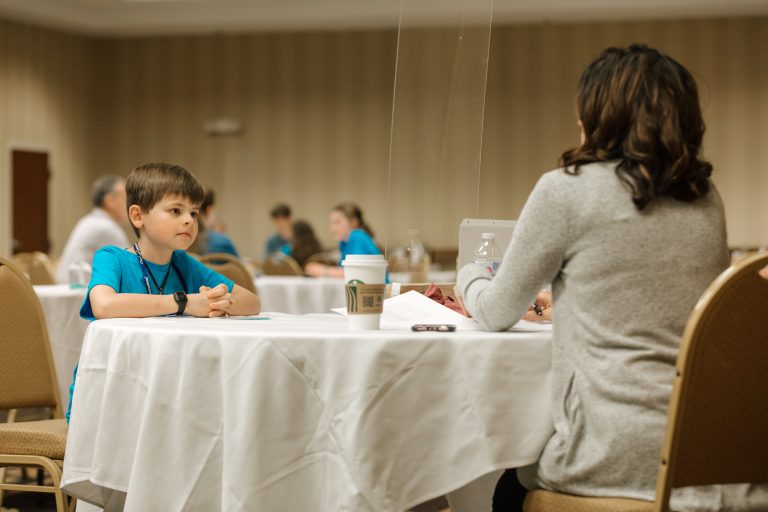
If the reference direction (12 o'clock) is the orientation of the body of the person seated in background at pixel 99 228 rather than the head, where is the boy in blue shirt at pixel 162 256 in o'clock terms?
The boy in blue shirt is roughly at 3 o'clock from the person seated in background.

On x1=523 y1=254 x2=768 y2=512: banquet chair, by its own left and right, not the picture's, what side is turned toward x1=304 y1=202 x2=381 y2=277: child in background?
front

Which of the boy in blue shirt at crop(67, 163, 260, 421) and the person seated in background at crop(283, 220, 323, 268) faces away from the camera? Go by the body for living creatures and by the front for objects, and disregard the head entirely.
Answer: the person seated in background

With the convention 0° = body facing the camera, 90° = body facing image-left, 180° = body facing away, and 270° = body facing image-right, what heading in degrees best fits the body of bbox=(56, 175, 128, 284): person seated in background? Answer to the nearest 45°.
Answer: approximately 270°

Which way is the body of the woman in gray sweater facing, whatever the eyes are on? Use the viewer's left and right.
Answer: facing away from the viewer and to the left of the viewer

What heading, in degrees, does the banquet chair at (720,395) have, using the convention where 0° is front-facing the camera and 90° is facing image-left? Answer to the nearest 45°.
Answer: approximately 135°

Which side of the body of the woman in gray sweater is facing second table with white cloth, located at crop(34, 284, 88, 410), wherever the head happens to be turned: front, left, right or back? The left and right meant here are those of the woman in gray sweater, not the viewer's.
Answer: front

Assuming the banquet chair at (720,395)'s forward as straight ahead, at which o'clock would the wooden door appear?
The wooden door is roughly at 12 o'clock from the banquet chair.

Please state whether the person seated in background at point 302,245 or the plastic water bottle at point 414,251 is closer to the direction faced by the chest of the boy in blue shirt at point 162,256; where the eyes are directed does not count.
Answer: the plastic water bottle

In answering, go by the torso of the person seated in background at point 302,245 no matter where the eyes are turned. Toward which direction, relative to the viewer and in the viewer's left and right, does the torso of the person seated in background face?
facing away from the viewer

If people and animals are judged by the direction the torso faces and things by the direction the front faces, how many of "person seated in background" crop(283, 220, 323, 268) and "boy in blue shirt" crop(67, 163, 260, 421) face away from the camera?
1

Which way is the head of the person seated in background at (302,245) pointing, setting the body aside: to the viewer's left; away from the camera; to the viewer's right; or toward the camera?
away from the camera

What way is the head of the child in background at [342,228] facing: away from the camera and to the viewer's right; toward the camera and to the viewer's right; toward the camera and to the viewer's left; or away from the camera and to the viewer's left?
toward the camera and to the viewer's left

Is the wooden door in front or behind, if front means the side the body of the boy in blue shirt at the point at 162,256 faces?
behind
